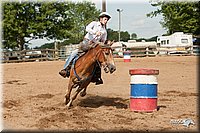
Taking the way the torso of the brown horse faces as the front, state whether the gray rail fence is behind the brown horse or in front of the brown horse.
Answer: behind

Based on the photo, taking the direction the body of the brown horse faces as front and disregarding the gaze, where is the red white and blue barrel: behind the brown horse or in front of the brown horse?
in front

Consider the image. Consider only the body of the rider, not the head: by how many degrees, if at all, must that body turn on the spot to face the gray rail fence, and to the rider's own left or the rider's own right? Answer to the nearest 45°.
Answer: approximately 135° to the rider's own left

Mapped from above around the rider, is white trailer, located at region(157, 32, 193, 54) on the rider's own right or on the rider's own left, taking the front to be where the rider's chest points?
on the rider's own left

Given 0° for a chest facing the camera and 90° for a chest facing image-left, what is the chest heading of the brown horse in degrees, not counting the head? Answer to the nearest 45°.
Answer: approximately 315°

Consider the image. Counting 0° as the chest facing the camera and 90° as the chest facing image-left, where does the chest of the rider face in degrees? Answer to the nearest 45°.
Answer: approximately 315°

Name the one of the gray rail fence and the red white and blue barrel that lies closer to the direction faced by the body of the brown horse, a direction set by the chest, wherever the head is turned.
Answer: the red white and blue barrel

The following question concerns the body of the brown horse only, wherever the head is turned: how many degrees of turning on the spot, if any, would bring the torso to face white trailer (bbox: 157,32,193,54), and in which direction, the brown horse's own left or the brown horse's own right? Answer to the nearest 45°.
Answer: approximately 135° to the brown horse's own left
